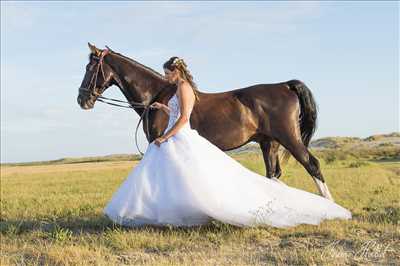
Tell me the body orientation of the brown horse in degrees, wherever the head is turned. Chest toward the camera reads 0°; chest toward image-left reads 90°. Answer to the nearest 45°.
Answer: approximately 90°

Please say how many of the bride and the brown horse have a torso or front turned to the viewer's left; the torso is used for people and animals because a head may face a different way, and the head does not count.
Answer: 2

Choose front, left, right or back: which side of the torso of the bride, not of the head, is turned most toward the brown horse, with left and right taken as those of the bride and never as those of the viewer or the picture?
right

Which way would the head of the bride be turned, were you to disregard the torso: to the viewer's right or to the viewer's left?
to the viewer's left

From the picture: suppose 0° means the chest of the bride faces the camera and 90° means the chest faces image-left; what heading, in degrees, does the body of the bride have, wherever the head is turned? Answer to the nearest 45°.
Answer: approximately 90°
